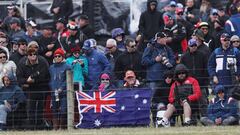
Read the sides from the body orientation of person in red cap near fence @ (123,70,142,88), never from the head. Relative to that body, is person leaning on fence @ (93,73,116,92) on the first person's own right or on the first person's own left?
on the first person's own right

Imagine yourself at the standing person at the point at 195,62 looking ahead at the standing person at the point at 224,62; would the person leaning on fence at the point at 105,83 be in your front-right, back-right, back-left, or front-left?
back-right

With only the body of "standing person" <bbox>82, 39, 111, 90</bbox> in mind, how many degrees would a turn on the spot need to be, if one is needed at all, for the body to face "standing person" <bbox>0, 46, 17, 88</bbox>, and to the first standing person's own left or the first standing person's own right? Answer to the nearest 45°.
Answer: approximately 45° to the first standing person's own right

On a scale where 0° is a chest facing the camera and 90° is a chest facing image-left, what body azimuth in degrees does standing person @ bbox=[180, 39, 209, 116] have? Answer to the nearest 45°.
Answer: approximately 0°

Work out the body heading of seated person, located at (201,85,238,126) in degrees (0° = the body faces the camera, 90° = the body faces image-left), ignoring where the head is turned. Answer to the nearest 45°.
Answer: approximately 0°
